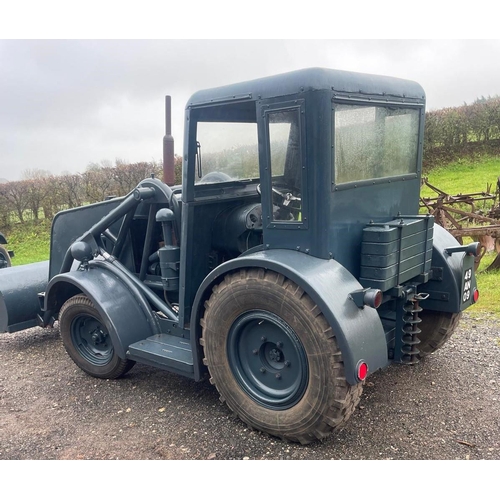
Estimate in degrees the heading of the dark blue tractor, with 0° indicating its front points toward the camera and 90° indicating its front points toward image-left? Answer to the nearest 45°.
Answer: approximately 135°
